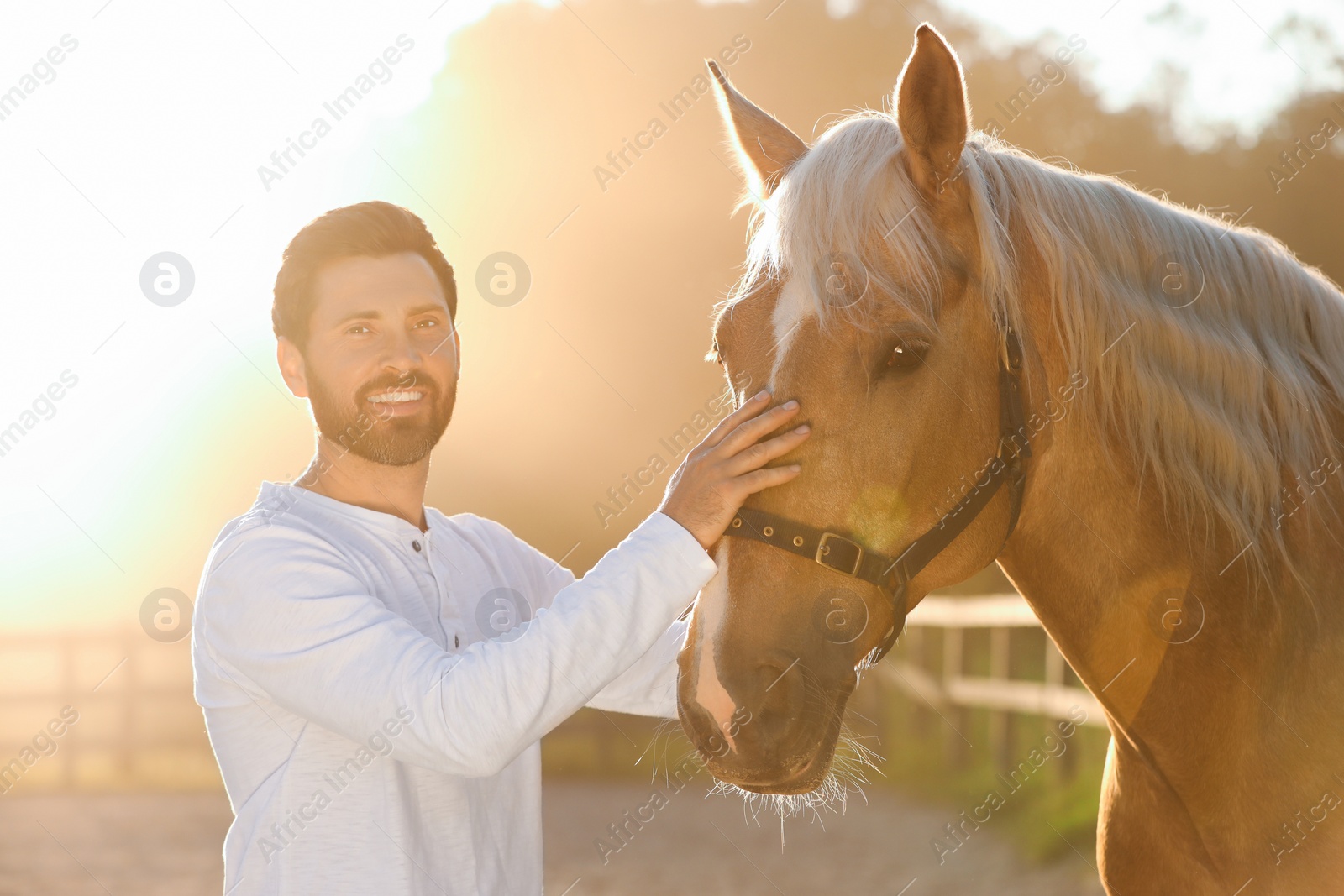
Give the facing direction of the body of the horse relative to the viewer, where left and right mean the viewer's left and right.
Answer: facing the viewer and to the left of the viewer

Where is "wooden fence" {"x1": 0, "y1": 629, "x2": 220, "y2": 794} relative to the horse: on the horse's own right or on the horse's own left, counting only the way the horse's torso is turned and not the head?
on the horse's own right

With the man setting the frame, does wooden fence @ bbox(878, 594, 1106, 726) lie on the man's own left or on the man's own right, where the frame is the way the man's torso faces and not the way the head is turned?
on the man's own left

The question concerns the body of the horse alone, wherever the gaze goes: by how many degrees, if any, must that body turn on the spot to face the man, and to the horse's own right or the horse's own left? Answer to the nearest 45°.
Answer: approximately 45° to the horse's own right

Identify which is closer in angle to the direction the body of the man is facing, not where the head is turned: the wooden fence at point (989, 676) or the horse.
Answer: the horse

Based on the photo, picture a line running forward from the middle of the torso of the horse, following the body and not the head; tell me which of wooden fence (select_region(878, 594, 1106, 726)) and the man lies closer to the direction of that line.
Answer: the man

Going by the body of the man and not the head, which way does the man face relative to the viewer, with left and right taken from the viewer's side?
facing the viewer and to the right of the viewer

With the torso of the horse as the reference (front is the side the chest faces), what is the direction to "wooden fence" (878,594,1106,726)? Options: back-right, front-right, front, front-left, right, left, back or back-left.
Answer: back-right

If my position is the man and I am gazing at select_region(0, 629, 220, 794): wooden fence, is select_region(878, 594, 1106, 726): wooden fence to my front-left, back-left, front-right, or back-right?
front-right

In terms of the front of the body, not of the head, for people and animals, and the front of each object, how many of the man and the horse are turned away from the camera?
0
